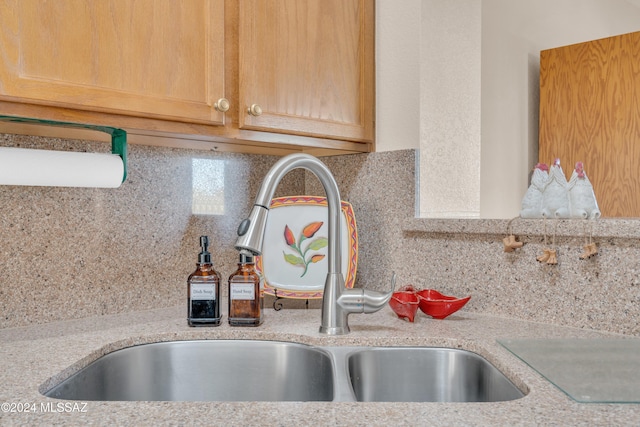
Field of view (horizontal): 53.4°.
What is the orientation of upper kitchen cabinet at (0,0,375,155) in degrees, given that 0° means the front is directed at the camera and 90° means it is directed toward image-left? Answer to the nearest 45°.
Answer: approximately 315°
